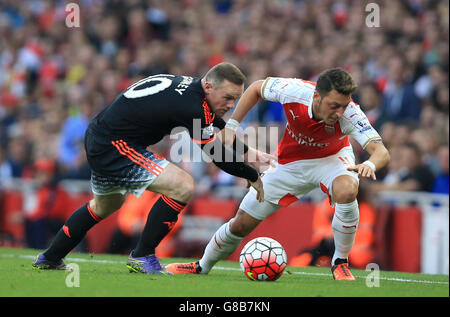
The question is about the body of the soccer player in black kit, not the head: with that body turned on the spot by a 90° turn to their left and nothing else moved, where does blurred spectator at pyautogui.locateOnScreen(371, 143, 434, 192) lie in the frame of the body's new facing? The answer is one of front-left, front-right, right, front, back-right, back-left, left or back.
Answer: front-right

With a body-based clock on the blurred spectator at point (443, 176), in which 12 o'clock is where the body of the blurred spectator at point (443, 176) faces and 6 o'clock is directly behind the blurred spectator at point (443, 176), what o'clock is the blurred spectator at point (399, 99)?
the blurred spectator at point (399, 99) is roughly at 5 o'clock from the blurred spectator at point (443, 176).

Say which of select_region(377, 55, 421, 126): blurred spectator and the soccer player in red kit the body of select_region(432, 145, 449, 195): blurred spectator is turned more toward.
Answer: the soccer player in red kit

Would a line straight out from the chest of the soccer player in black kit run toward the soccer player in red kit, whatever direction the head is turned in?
yes

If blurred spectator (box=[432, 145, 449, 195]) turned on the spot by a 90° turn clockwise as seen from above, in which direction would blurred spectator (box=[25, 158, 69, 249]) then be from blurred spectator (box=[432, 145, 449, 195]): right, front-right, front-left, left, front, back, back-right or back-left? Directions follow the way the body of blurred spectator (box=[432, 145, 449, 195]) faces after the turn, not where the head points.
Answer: front

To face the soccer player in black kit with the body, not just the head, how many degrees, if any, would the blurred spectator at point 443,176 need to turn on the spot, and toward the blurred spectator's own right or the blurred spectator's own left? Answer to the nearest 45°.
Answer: approximately 45° to the blurred spectator's own right

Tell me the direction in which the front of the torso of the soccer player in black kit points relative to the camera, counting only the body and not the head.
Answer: to the viewer's right

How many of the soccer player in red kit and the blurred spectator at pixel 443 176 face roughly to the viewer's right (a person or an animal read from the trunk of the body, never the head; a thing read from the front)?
0

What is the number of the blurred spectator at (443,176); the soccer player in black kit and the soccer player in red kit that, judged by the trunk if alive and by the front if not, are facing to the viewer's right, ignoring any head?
1

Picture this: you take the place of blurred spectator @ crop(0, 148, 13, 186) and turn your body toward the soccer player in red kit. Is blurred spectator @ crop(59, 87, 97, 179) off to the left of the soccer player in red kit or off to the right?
left

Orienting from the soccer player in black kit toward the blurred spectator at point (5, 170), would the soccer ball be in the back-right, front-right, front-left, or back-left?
back-right

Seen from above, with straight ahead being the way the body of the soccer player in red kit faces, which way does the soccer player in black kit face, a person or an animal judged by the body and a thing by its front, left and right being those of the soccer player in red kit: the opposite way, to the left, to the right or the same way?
to the left

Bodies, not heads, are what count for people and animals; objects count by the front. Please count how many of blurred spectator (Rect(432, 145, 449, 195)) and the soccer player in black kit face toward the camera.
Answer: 1

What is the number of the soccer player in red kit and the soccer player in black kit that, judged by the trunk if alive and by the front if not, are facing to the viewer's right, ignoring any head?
1

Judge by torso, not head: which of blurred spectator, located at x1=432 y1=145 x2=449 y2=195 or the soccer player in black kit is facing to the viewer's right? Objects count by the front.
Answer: the soccer player in black kit

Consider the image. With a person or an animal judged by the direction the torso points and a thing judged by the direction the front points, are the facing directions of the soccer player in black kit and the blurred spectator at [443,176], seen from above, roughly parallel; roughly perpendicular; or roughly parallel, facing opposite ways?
roughly perpendicular

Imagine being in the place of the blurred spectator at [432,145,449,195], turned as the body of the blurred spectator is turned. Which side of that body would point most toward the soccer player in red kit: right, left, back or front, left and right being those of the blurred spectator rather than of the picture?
front

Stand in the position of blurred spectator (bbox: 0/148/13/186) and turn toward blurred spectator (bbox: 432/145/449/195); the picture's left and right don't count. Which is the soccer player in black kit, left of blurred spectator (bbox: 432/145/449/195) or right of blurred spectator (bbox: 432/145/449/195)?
right
